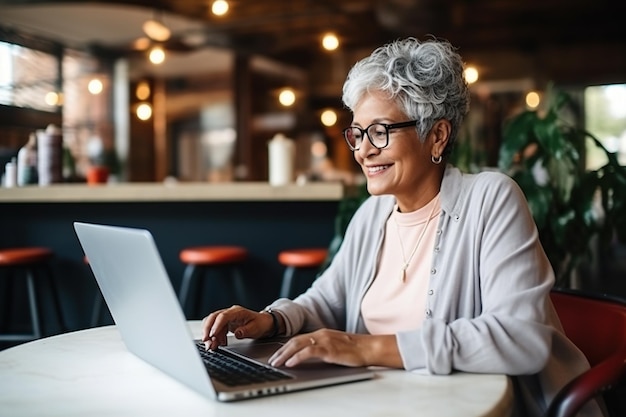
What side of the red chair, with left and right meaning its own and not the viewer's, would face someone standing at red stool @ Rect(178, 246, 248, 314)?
right

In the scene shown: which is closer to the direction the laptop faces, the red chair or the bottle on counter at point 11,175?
the red chair

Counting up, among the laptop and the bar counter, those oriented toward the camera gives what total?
1

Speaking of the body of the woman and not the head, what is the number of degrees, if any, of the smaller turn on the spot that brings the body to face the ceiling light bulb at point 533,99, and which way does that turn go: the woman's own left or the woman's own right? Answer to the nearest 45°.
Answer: approximately 135° to the woman's own right

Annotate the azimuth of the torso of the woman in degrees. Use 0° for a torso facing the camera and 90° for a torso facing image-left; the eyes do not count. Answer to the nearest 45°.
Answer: approximately 45°

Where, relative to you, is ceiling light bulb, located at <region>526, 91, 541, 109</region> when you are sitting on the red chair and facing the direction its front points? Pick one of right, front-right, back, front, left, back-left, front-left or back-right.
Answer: back-right

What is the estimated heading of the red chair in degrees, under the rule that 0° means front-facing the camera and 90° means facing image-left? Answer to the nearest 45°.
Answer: approximately 45°

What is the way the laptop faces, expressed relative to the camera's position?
facing away from the viewer and to the right of the viewer
